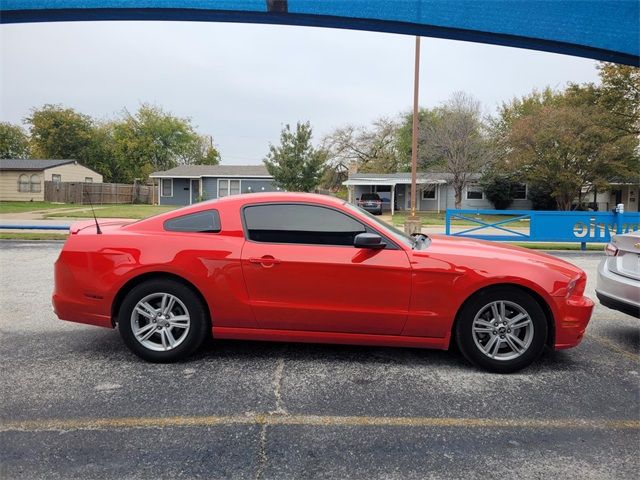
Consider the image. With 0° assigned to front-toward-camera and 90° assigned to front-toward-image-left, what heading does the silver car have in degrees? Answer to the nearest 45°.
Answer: approximately 225°

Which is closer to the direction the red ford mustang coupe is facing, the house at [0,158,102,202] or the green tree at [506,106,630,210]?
the green tree

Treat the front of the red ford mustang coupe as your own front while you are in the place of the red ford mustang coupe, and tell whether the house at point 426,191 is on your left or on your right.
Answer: on your left

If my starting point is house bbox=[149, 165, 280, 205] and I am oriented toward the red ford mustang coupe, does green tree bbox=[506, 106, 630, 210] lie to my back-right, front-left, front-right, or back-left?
front-left

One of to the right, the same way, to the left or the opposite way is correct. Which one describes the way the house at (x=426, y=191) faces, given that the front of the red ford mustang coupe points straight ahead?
to the right

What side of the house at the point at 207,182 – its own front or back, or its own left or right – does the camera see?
front

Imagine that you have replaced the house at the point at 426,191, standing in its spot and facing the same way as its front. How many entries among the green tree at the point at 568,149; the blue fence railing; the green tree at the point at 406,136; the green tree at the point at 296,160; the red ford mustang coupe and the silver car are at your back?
1

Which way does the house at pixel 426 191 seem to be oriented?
toward the camera

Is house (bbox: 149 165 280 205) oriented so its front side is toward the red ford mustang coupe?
yes

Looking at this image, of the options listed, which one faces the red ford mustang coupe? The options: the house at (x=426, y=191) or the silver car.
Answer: the house

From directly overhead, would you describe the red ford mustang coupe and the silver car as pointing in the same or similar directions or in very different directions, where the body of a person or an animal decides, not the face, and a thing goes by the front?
same or similar directions

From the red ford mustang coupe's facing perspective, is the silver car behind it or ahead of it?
ahead

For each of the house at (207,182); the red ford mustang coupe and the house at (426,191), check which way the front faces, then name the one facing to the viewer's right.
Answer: the red ford mustang coupe

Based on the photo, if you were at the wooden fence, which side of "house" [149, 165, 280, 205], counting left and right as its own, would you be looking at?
right

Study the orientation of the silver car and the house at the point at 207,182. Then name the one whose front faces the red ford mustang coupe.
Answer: the house

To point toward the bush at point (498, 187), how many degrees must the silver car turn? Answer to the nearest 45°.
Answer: approximately 45° to its left

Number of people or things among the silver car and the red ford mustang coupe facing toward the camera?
0

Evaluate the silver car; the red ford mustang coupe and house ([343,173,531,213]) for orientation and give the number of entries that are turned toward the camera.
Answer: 1

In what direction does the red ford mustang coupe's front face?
to the viewer's right
